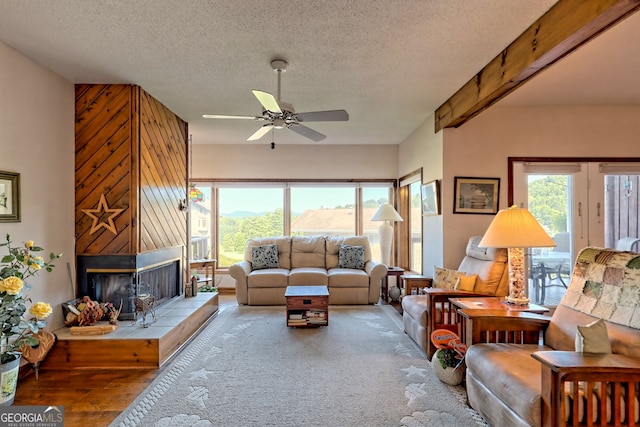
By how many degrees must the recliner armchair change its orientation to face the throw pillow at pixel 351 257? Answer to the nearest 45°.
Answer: approximately 90° to its right

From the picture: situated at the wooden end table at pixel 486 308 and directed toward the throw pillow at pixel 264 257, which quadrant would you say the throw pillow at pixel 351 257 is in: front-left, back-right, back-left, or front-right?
front-right

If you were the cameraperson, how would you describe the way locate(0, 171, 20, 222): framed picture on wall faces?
facing the viewer and to the right of the viewer

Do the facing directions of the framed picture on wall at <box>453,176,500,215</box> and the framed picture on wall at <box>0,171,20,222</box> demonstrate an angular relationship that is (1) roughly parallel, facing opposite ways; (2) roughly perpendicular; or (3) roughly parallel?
roughly perpendicular

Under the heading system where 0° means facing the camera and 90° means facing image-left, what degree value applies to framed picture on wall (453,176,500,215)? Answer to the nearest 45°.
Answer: approximately 0°

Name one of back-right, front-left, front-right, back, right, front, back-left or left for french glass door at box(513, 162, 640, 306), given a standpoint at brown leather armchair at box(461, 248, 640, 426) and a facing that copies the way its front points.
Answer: back-right

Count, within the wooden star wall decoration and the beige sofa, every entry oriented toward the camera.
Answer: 2

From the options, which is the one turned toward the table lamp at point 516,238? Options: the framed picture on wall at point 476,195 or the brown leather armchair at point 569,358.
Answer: the framed picture on wall

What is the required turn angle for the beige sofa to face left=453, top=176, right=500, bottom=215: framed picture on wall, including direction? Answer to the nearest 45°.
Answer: approximately 45° to its left

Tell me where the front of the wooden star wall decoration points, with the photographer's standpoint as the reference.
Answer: facing the viewer
